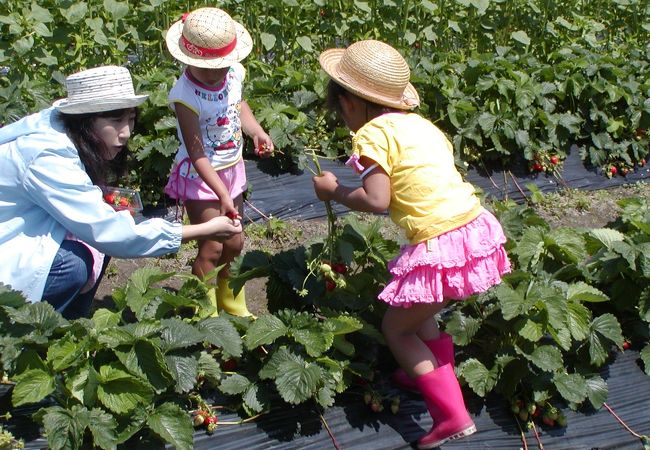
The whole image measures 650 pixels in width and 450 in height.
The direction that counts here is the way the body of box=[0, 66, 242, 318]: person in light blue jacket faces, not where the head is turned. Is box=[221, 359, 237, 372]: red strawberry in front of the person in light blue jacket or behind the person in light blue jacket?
in front

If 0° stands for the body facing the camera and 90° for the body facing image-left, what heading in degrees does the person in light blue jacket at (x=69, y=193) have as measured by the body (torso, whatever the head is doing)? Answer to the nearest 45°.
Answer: approximately 270°

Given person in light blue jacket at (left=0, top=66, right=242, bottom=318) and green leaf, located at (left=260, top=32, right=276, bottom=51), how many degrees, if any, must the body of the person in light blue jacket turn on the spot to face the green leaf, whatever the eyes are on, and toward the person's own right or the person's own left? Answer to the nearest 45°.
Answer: approximately 45° to the person's own left

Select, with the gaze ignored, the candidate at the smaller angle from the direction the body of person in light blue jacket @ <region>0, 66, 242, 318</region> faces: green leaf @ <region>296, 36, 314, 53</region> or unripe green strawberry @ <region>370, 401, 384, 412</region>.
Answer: the unripe green strawberry

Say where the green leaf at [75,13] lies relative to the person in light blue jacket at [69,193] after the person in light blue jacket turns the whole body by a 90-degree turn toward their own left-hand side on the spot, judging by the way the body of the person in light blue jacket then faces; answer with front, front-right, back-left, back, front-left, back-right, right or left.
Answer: front

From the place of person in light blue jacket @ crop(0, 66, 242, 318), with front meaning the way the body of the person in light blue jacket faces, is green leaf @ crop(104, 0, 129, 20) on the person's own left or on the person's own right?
on the person's own left

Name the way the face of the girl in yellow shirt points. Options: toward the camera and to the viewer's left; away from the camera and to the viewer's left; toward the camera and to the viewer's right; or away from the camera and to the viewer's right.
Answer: away from the camera and to the viewer's left

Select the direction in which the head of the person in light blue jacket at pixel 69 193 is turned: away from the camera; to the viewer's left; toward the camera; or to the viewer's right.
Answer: to the viewer's right

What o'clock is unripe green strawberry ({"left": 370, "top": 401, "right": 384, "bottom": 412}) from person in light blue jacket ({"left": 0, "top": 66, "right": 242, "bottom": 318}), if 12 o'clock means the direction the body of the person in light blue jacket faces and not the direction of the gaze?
The unripe green strawberry is roughly at 1 o'clock from the person in light blue jacket.

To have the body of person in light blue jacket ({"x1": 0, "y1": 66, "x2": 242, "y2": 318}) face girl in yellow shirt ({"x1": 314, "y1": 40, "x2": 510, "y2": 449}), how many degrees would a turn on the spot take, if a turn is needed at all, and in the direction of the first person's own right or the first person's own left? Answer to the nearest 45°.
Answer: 0° — they already face them

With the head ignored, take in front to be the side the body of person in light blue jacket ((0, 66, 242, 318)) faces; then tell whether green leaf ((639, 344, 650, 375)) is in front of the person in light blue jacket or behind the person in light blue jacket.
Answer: in front
